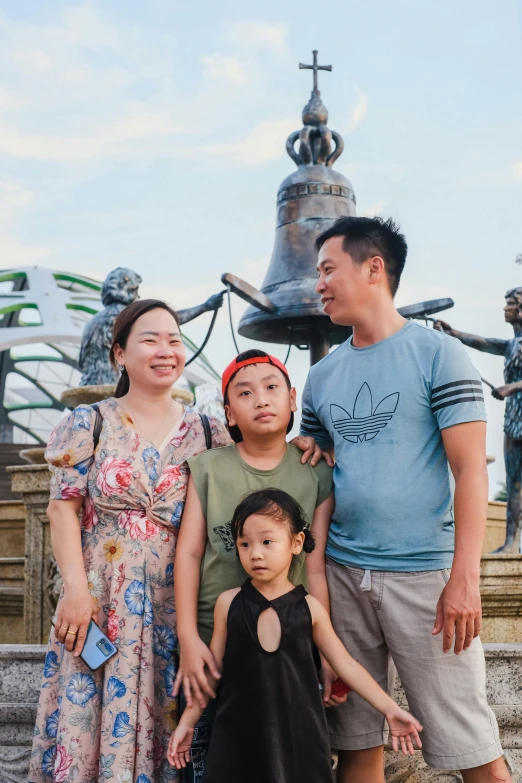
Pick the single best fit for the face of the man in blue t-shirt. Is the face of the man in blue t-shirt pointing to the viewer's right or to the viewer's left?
to the viewer's left

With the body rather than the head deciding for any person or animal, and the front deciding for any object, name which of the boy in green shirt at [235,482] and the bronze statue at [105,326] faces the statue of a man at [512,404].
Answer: the bronze statue

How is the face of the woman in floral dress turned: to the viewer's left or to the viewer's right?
to the viewer's right

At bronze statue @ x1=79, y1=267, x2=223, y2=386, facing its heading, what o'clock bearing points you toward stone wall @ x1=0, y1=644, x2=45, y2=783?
The stone wall is roughly at 3 o'clock from the bronze statue.

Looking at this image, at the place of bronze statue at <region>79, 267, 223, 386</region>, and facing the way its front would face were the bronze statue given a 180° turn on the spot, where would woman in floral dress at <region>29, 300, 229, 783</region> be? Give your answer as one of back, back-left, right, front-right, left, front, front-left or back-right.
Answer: left

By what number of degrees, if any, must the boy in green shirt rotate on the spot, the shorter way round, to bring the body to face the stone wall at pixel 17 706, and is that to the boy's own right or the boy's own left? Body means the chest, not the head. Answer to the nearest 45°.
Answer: approximately 135° to the boy's own right

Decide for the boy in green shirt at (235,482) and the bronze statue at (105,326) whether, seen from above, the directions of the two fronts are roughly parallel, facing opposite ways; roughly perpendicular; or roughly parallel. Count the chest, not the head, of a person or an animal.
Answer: roughly perpendicular

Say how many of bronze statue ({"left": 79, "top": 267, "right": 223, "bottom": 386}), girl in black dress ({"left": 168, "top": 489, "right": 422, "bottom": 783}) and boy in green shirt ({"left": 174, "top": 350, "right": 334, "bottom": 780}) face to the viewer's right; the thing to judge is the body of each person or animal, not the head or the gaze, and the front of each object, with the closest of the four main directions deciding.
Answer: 1

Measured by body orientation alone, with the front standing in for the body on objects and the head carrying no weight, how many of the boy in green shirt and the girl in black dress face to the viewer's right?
0

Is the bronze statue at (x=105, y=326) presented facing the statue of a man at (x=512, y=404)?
yes

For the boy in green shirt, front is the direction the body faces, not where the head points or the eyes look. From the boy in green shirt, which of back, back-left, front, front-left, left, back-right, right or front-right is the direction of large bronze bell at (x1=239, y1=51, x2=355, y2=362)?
back

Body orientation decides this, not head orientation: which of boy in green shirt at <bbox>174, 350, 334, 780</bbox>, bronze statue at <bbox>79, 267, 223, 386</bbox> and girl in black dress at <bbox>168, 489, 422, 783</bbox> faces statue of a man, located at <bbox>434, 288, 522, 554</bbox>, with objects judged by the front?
the bronze statue

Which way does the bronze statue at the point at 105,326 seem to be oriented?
to the viewer's right
